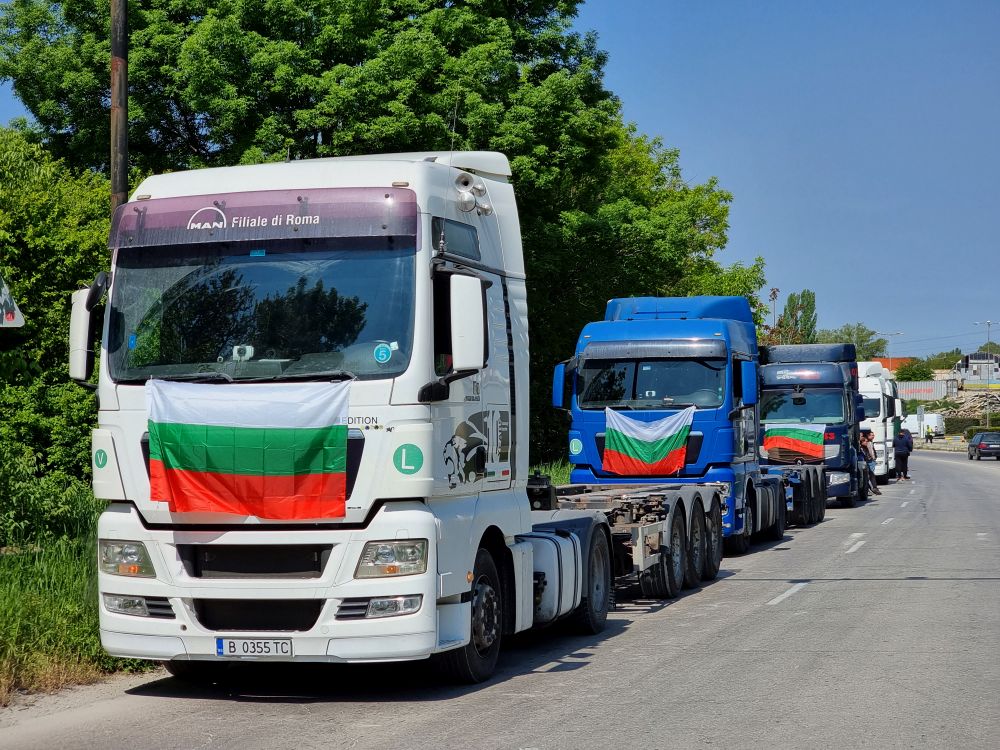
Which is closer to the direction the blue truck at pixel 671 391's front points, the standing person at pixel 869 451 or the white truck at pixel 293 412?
the white truck

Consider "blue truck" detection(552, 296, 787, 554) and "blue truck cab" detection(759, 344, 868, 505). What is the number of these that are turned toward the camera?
2

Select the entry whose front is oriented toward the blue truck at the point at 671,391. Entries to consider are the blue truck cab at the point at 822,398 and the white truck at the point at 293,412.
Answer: the blue truck cab

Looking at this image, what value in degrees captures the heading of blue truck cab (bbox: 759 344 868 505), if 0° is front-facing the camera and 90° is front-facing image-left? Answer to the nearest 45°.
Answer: approximately 0°

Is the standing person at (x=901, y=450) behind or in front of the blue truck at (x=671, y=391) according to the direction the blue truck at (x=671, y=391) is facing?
behind

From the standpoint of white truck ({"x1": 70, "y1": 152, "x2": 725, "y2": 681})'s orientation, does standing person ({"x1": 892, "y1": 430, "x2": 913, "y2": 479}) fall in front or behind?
behind

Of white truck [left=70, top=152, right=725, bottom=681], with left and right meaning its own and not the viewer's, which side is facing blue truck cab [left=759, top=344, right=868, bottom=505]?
back

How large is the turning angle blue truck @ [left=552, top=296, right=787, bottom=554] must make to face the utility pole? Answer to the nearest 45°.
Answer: approximately 45° to its right

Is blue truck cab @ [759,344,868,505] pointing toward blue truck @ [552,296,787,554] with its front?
yes

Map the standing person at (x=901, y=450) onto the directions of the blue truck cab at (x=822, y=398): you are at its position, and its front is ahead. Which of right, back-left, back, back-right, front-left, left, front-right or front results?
back

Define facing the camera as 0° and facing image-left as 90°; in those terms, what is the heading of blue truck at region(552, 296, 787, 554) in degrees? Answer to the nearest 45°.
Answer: approximately 0°

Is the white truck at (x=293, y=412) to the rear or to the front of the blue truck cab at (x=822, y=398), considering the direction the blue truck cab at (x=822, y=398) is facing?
to the front

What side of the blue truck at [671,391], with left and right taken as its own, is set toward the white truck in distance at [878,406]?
back
